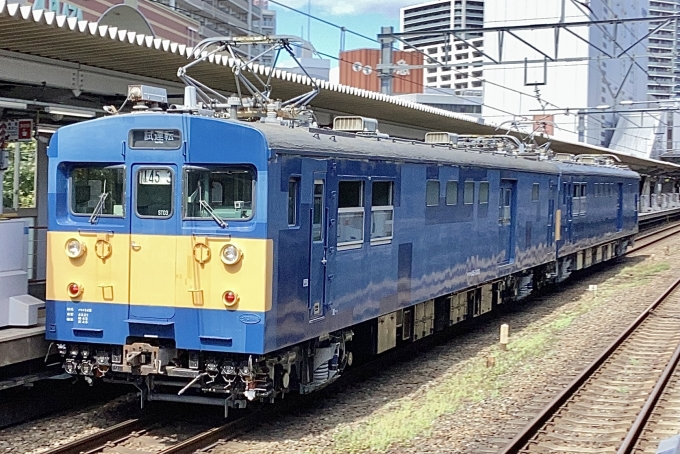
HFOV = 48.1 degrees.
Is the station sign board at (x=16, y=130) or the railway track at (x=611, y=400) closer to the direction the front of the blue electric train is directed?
the station sign board

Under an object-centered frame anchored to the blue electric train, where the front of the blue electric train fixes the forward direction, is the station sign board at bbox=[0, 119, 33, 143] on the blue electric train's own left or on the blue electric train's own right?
on the blue electric train's own right

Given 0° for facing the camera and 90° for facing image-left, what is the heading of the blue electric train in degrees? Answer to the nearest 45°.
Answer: approximately 45°

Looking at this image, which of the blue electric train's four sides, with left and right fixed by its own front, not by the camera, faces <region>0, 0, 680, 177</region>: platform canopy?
right
